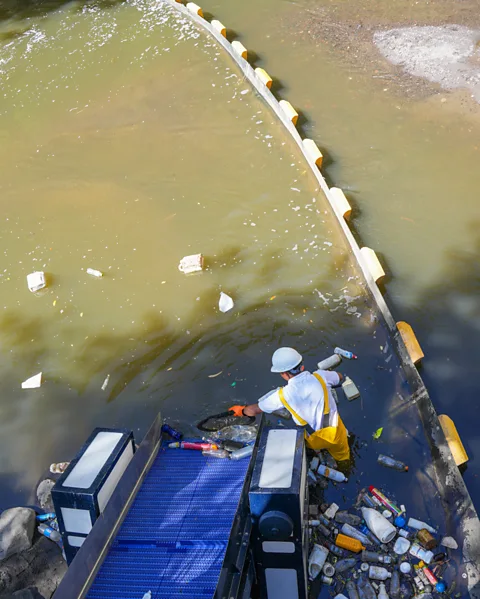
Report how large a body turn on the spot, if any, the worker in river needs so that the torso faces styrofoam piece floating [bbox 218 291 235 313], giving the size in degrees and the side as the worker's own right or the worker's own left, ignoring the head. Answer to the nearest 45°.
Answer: approximately 45° to the worker's own right

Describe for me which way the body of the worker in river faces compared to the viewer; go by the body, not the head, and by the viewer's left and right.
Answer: facing away from the viewer and to the left of the viewer

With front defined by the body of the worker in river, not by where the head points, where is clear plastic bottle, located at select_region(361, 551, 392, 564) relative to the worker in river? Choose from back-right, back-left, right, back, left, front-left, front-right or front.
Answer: back-left

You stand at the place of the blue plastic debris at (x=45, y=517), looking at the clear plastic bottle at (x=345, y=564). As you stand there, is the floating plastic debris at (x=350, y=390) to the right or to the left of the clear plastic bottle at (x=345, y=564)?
left

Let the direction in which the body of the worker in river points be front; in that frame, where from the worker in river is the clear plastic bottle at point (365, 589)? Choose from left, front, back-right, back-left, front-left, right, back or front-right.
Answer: back-left

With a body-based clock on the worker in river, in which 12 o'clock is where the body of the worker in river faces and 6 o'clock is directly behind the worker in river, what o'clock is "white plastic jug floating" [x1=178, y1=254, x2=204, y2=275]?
The white plastic jug floating is roughly at 1 o'clock from the worker in river.

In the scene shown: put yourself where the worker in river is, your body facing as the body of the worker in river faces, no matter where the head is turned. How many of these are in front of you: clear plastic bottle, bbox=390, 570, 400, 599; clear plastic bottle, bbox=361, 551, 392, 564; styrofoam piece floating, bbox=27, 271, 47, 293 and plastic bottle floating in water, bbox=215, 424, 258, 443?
2

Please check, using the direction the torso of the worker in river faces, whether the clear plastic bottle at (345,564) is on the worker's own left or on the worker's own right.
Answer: on the worker's own left

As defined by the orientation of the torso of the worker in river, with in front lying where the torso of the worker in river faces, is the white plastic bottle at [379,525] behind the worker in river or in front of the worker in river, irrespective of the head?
behind

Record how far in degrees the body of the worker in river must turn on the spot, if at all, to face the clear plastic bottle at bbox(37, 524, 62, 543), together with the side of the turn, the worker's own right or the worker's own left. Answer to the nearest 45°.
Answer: approximately 45° to the worker's own left
